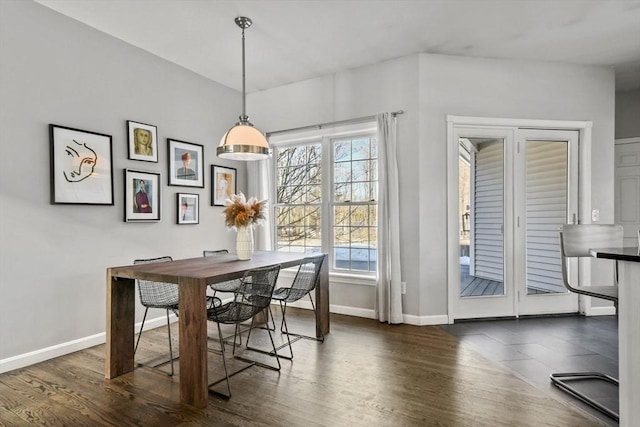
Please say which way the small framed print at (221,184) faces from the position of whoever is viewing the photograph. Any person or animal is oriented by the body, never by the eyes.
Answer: facing the viewer and to the right of the viewer

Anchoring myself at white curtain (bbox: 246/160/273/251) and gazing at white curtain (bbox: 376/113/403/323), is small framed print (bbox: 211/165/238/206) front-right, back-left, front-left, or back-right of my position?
back-right

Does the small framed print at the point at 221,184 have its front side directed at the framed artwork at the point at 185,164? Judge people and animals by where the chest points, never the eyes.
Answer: no

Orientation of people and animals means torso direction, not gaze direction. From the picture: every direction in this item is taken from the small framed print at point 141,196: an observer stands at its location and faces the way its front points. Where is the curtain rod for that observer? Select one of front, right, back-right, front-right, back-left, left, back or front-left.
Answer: front-left

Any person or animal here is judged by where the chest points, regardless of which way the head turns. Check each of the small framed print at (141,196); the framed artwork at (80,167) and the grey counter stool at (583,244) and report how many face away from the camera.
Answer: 0

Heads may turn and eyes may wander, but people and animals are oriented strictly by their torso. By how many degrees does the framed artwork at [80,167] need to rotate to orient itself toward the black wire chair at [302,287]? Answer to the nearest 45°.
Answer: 0° — it already faces it

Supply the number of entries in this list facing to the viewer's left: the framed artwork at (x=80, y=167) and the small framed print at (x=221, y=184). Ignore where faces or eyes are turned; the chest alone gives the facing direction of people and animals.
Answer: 0

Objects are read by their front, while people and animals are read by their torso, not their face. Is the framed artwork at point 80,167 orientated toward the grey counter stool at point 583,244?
yes

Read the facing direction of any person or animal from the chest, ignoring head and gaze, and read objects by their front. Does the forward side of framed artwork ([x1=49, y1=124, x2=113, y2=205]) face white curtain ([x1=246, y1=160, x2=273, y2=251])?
no

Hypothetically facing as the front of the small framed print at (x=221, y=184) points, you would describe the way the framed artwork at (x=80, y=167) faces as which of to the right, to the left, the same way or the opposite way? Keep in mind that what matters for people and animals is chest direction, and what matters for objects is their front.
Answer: the same way

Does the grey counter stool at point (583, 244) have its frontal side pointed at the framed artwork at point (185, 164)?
no

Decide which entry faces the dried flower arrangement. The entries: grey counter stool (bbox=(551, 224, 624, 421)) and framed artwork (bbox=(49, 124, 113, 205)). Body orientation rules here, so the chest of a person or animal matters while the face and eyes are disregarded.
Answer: the framed artwork

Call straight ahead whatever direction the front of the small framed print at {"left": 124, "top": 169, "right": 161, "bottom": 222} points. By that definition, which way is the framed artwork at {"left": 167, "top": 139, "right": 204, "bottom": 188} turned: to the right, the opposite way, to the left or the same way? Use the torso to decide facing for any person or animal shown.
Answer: the same way

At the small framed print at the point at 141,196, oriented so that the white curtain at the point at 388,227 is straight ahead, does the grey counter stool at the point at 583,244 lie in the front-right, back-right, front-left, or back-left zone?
front-right

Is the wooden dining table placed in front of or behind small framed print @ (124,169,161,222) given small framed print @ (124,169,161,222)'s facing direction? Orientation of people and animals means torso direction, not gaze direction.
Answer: in front

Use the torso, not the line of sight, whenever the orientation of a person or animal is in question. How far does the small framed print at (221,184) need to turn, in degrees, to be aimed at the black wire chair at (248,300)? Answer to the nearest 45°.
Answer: approximately 45° to its right

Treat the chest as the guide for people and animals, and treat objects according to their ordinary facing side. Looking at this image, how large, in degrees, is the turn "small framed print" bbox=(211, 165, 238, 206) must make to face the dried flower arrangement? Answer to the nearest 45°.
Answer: approximately 45° to its right

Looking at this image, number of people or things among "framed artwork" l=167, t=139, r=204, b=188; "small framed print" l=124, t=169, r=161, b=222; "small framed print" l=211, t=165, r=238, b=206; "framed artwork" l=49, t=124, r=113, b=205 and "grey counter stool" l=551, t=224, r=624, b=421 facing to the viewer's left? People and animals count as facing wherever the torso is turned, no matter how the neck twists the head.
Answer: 0

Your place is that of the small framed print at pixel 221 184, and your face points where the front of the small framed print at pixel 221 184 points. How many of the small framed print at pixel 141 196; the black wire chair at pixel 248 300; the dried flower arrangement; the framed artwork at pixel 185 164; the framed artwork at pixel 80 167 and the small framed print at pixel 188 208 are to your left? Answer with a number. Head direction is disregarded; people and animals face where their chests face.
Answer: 0

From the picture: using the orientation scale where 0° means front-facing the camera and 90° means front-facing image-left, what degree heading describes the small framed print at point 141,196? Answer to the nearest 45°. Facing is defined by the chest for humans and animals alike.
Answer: approximately 315°

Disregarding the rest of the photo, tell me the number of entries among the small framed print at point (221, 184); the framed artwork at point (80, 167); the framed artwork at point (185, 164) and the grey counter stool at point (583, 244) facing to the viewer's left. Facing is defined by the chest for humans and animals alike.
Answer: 0

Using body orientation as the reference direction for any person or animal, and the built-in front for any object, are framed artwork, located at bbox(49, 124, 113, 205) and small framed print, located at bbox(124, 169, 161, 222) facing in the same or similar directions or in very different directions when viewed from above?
same or similar directions
